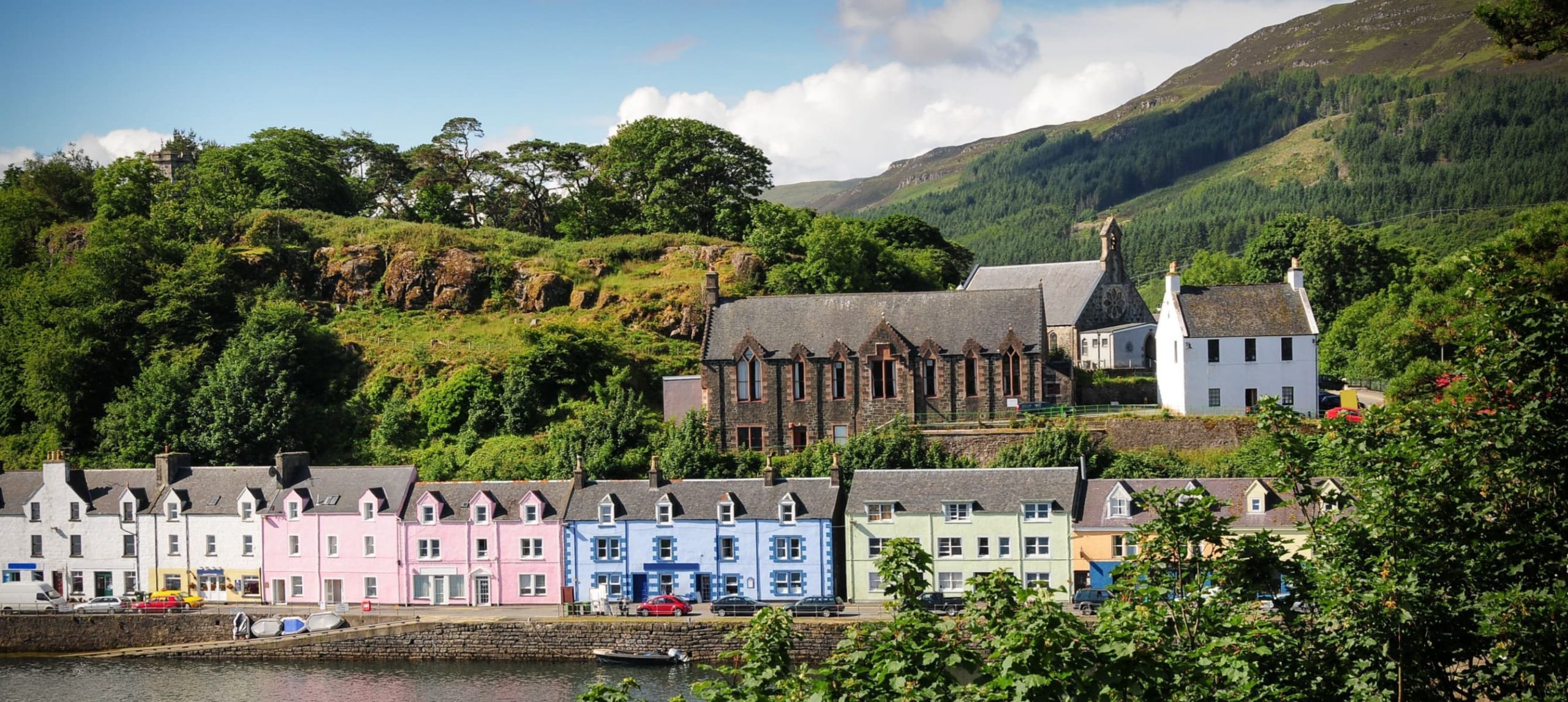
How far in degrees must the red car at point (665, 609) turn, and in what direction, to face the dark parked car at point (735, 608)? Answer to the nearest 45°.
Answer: approximately 180°

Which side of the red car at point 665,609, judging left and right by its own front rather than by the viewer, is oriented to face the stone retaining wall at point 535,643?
front

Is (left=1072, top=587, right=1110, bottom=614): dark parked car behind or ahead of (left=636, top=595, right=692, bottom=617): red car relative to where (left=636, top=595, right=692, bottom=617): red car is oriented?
behind

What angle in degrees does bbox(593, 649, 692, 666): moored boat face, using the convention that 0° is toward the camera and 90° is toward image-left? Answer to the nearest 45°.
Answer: approximately 90°

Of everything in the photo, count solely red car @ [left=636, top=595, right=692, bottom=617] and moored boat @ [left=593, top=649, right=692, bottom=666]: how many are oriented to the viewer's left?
2

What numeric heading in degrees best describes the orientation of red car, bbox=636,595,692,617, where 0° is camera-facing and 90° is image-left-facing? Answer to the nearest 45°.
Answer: approximately 90°

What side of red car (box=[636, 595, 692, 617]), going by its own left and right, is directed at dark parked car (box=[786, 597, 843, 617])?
back

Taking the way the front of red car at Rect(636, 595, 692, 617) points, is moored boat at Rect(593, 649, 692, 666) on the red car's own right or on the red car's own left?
on the red car's own left

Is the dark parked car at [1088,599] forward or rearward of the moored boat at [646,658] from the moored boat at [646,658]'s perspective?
rearward

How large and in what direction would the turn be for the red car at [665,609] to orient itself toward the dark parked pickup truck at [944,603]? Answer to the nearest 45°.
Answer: approximately 180°

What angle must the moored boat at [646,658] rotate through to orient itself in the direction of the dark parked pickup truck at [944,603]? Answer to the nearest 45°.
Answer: approximately 180°
